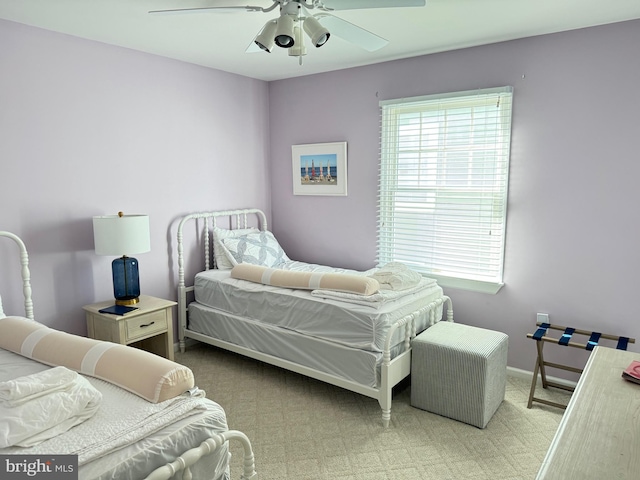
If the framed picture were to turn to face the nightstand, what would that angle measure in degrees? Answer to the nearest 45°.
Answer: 0° — it already faces it

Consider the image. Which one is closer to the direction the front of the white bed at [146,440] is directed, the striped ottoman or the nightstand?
the striped ottoman

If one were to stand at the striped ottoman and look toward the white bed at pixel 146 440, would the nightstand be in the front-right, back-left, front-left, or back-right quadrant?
front-right

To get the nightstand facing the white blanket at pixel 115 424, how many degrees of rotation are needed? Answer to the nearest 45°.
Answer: approximately 45° to its right

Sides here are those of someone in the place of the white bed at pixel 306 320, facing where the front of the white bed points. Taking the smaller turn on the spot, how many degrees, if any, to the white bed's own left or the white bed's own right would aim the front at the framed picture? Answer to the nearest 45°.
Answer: approximately 135° to the white bed's own left

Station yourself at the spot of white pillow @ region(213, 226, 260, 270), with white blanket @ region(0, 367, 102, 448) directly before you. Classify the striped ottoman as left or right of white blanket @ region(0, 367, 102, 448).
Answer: left

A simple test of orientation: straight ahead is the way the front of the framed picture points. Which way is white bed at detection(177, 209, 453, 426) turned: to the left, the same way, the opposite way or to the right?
to the left

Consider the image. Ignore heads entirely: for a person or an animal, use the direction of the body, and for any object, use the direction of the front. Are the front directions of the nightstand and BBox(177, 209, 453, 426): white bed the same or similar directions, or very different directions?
same or similar directions

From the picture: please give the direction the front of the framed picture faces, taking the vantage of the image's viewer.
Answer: facing the viewer and to the left of the viewer

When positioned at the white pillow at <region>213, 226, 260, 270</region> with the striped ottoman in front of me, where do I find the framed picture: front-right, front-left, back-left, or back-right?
front-left

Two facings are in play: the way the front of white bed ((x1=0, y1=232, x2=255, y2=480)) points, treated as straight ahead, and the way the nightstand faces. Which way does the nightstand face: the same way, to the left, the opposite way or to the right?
the same way

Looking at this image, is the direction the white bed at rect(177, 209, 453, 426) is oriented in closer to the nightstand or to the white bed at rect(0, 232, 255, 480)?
the white bed

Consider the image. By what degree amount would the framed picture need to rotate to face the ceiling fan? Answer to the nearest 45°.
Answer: approximately 45° to its left

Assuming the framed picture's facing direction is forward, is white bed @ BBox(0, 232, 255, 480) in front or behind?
in front

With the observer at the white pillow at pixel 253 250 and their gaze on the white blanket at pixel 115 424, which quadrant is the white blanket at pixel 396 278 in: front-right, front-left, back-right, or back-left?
front-left

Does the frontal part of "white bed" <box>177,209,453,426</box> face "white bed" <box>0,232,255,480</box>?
no

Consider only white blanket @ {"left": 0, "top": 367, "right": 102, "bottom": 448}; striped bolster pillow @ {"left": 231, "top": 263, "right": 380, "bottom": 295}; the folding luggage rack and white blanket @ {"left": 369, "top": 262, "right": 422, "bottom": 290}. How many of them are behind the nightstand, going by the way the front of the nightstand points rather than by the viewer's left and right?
0

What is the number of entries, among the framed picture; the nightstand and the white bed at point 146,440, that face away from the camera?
0

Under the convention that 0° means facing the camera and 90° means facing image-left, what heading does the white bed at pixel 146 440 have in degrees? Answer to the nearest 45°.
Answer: approximately 315°

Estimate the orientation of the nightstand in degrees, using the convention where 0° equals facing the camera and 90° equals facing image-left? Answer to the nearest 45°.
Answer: approximately 315°

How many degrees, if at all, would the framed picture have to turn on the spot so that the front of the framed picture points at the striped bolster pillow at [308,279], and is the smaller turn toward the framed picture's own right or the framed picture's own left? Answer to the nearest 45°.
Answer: approximately 45° to the framed picture's own left
